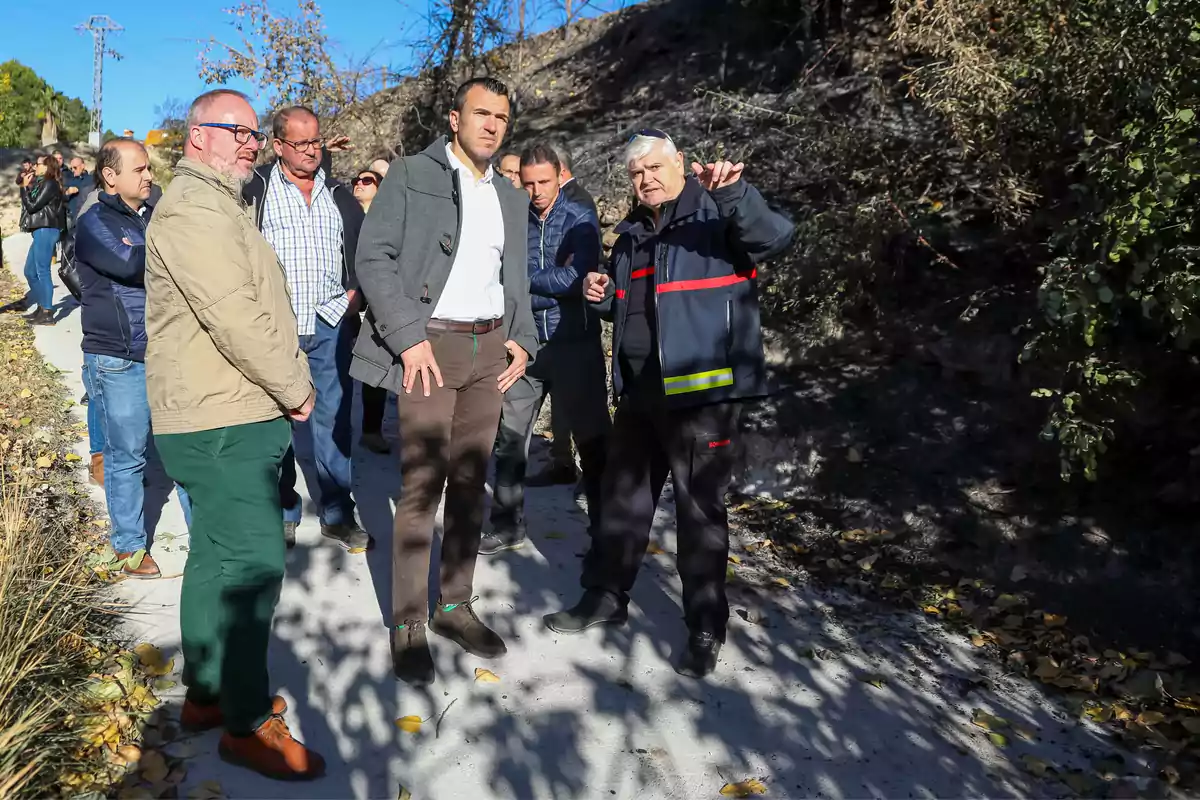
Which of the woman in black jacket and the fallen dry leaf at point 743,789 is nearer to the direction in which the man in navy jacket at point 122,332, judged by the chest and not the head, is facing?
the fallen dry leaf

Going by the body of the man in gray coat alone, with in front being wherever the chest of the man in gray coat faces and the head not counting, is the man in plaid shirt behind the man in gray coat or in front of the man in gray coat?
behind

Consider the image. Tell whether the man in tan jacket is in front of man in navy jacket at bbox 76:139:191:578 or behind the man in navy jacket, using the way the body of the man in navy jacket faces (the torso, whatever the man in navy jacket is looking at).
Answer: in front

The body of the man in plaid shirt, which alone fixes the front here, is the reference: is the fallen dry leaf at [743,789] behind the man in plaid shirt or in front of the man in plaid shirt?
in front

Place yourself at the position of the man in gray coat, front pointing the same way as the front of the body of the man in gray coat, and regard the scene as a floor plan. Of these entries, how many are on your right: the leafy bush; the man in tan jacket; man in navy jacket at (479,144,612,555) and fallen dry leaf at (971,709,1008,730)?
1

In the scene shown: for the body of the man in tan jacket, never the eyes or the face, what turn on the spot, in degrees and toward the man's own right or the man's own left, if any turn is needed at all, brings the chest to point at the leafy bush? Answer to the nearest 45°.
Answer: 0° — they already face it

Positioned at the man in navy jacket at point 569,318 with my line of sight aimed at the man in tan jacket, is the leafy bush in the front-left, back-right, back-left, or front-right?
back-left

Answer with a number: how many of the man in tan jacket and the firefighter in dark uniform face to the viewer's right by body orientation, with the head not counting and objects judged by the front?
1

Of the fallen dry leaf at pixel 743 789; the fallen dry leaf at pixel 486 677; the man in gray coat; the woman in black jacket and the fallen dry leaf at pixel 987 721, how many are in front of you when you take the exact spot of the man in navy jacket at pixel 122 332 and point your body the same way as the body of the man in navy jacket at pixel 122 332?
4

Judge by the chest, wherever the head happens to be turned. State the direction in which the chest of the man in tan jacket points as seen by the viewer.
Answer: to the viewer's right

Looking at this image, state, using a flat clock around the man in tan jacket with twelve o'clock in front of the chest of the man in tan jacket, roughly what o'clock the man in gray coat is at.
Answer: The man in gray coat is roughly at 11 o'clock from the man in tan jacket.

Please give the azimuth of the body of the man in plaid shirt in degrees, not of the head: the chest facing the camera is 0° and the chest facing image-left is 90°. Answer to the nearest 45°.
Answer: approximately 315°
